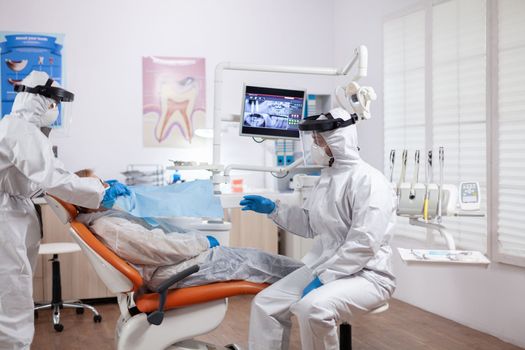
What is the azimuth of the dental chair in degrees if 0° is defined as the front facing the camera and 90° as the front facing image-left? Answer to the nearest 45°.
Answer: approximately 270°

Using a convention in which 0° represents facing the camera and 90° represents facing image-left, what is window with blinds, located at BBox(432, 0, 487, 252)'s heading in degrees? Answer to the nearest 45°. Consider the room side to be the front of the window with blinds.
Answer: approximately 45°

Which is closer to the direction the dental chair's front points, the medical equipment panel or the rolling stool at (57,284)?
the medical equipment panel

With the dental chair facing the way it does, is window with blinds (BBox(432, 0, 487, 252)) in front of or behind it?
in front

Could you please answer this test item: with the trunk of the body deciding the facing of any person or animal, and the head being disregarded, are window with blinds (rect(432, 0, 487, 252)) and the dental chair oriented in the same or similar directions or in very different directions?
very different directions

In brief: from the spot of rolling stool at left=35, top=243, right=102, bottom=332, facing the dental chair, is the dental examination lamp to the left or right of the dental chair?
left

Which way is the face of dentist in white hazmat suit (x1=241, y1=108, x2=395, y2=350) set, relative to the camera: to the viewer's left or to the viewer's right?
to the viewer's left

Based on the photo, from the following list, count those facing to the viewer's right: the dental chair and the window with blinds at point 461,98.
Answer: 1

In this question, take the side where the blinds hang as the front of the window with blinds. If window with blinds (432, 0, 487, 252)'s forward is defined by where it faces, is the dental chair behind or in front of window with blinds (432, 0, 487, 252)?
in front

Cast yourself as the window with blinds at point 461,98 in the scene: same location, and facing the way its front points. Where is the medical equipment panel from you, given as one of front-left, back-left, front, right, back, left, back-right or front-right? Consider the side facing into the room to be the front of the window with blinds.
front-left

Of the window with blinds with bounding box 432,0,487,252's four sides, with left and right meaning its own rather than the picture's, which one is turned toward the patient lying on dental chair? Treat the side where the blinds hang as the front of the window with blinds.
front
